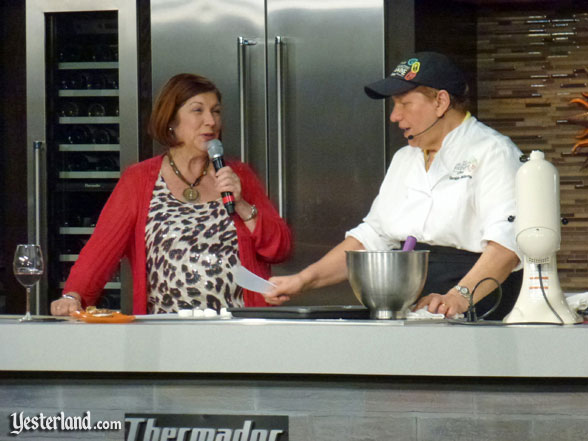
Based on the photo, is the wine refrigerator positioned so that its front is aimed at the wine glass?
yes

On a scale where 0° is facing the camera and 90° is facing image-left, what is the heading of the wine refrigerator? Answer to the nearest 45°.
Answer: approximately 0°

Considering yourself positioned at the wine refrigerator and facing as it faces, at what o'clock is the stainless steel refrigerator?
The stainless steel refrigerator is roughly at 10 o'clock from the wine refrigerator.
